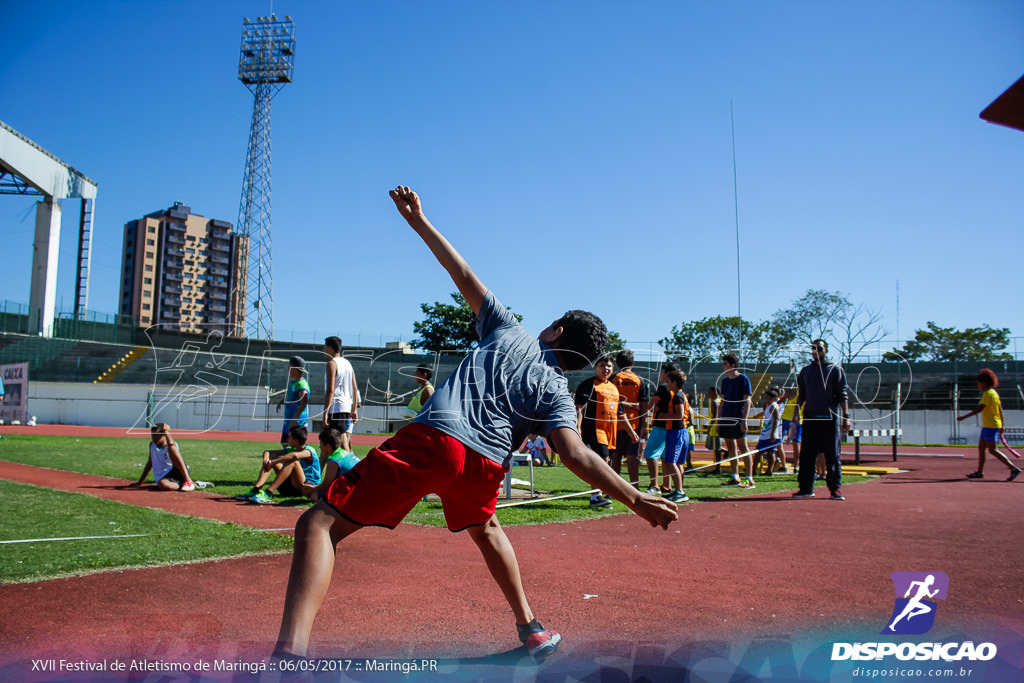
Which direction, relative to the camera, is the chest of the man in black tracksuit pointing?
toward the camera

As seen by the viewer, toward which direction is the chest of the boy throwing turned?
away from the camera

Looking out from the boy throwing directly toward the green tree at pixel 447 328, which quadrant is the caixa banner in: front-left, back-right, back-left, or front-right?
front-left

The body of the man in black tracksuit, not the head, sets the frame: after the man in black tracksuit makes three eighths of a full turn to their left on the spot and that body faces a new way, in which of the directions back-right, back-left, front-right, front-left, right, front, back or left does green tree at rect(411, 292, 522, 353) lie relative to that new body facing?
left
